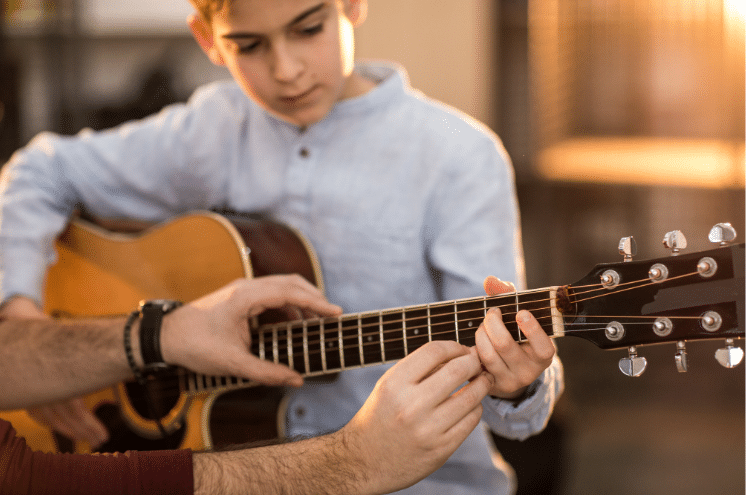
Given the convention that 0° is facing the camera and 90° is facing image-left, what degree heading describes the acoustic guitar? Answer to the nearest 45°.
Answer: approximately 45°
